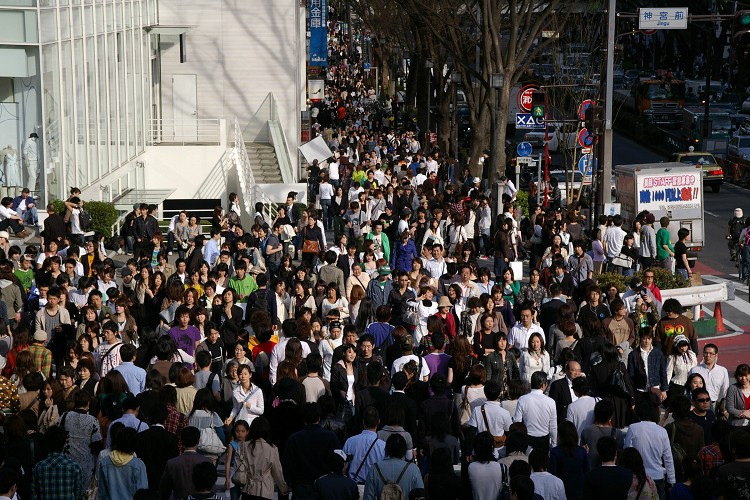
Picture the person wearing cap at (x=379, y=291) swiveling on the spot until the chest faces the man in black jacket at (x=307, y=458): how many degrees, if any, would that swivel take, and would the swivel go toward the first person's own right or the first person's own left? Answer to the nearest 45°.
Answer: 0° — they already face them

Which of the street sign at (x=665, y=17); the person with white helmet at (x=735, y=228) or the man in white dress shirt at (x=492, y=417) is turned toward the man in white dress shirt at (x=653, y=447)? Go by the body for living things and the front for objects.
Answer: the street sign

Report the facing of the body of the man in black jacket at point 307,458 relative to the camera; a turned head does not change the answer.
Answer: away from the camera

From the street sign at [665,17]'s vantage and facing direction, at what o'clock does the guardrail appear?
The guardrail is roughly at 12 o'clock from the street sign.

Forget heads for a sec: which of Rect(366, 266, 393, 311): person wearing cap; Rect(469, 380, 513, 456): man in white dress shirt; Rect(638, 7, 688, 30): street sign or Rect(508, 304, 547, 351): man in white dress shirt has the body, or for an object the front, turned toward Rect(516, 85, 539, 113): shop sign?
Rect(469, 380, 513, 456): man in white dress shirt

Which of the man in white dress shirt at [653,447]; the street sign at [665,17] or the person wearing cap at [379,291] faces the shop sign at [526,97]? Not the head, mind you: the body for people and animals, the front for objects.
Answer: the man in white dress shirt

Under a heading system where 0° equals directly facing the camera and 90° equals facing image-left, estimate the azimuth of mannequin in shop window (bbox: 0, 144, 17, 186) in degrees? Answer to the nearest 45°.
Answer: approximately 0°

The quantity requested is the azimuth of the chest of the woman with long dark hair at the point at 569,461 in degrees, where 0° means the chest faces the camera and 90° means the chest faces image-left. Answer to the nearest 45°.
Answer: approximately 180°

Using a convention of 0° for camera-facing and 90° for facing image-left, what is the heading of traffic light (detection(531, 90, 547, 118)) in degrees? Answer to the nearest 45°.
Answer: approximately 0°

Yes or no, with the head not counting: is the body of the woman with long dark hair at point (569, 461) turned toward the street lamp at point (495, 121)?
yes

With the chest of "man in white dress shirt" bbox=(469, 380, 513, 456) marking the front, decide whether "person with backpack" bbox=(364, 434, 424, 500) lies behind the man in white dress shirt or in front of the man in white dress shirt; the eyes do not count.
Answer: behind

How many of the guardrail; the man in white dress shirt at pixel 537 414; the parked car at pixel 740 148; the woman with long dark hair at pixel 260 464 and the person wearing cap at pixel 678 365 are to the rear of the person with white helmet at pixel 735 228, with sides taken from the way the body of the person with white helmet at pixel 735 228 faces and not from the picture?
4
